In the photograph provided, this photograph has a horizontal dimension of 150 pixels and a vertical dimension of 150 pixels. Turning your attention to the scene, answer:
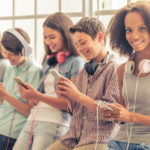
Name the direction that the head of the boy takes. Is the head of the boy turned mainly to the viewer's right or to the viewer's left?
to the viewer's left

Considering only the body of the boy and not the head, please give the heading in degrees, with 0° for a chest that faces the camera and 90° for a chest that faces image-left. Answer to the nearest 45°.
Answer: approximately 45°
